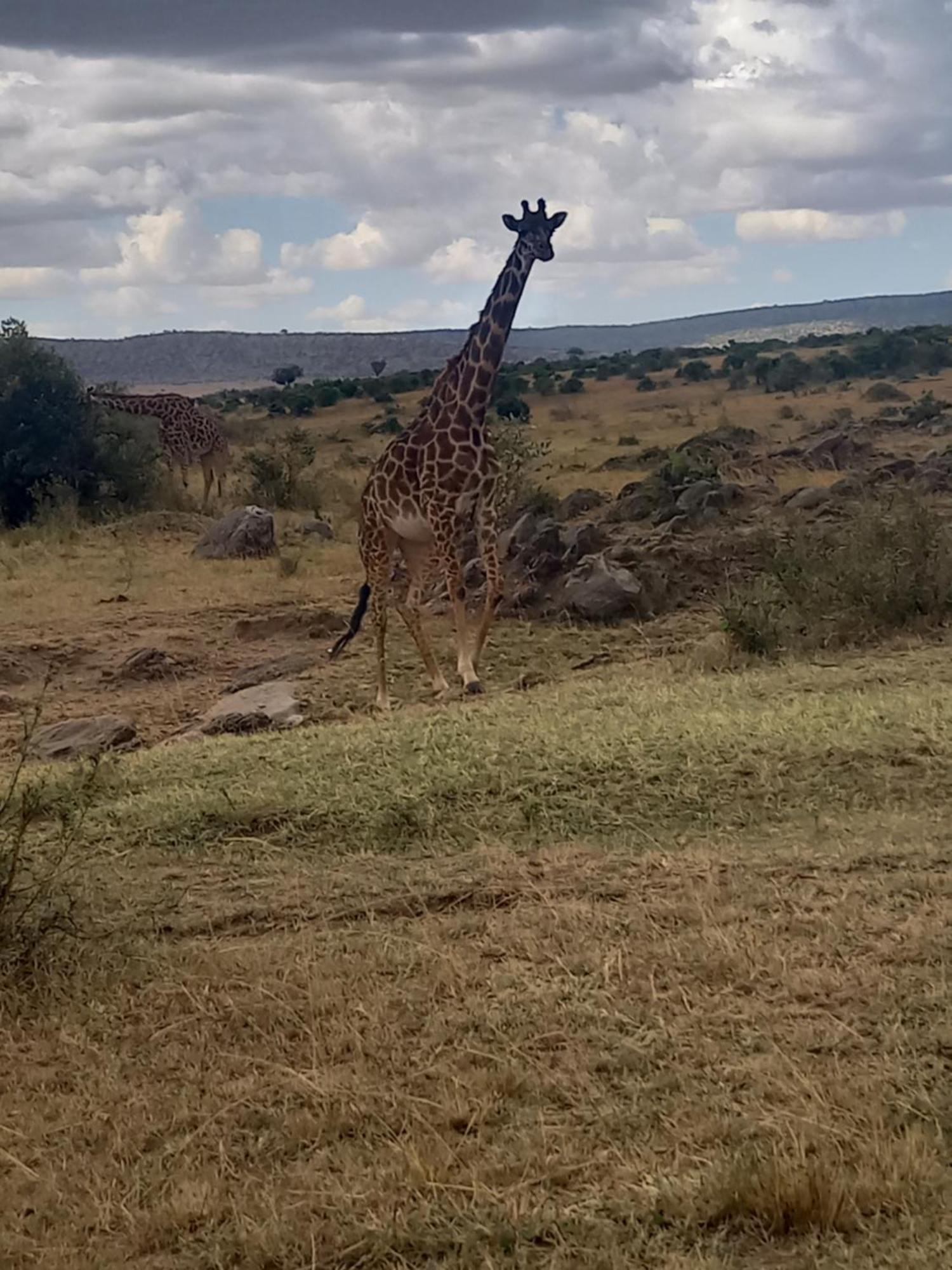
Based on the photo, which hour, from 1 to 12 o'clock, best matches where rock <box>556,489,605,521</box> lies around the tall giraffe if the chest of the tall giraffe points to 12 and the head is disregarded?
The rock is roughly at 8 o'clock from the tall giraffe.

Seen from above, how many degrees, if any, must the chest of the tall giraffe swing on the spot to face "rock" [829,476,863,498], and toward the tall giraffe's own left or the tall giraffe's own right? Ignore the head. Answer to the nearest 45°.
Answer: approximately 90° to the tall giraffe's own left

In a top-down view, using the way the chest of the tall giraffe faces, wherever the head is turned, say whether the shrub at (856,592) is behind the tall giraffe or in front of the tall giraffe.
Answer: in front

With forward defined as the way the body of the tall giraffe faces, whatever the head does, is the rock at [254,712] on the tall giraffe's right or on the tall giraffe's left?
on the tall giraffe's right

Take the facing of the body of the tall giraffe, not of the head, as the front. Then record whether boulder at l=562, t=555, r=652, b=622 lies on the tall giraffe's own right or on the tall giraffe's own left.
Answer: on the tall giraffe's own left

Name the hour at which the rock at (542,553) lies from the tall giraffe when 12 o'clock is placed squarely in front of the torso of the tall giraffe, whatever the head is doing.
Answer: The rock is roughly at 8 o'clock from the tall giraffe.

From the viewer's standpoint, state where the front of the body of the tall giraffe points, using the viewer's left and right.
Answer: facing the viewer and to the right of the viewer

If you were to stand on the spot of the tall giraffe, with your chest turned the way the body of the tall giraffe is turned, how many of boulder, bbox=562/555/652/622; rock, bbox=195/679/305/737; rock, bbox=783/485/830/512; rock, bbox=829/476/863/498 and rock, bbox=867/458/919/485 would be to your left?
4

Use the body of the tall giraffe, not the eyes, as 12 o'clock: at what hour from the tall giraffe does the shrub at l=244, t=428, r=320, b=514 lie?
The shrub is roughly at 7 o'clock from the tall giraffe.

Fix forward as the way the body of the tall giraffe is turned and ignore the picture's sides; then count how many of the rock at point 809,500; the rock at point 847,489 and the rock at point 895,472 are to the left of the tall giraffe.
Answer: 3

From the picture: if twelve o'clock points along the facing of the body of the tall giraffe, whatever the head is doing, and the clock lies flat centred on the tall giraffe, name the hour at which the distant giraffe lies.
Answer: The distant giraffe is roughly at 7 o'clock from the tall giraffe.

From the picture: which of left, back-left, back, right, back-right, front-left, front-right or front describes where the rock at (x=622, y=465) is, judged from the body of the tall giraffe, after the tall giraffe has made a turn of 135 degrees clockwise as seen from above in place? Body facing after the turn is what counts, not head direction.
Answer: right

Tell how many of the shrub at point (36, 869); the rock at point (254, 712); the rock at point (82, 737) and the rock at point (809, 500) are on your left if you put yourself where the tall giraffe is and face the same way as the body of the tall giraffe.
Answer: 1

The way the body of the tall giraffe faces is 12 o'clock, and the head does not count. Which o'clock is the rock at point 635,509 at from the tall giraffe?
The rock is roughly at 8 o'clock from the tall giraffe.

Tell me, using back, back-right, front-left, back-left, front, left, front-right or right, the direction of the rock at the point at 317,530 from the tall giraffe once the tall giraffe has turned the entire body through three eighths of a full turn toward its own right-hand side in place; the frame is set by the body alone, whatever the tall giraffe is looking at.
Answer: right

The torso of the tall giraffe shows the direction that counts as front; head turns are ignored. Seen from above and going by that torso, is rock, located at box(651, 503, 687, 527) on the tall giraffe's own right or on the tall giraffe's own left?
on the tall giraffe's own left

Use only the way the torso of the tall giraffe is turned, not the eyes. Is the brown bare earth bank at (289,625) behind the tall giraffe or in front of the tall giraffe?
behind
